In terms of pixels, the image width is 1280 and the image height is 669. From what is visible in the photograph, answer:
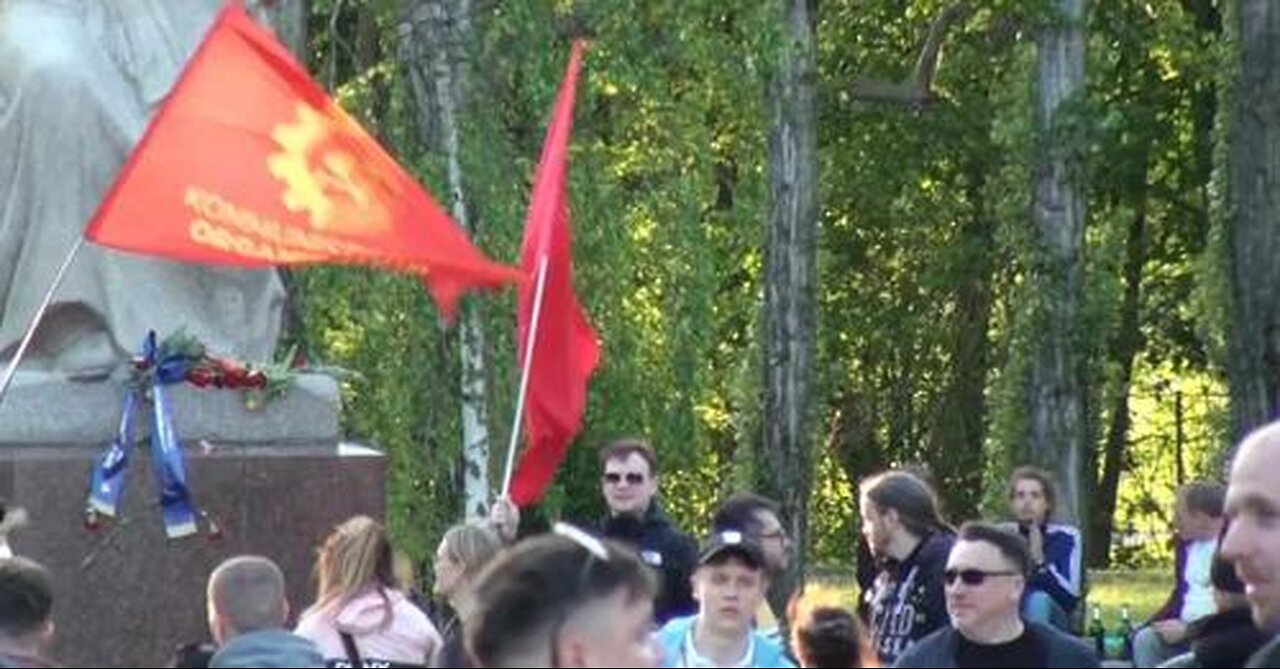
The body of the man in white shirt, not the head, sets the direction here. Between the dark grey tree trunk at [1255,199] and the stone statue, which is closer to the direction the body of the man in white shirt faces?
the stone statue

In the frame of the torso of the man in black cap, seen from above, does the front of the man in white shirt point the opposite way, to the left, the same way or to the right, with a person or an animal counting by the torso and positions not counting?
to the right

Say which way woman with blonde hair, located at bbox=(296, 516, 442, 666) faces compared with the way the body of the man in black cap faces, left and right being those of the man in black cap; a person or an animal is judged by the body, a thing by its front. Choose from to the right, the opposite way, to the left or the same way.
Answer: the opposite way

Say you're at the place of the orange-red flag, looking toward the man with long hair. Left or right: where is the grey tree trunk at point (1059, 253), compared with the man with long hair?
left

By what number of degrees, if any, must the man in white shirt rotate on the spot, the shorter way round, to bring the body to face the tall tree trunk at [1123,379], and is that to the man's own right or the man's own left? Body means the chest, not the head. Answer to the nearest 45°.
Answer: approximately 90° to the man's own right

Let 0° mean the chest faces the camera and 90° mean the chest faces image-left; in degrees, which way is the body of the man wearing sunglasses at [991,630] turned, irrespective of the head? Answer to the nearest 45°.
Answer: approximately 45°

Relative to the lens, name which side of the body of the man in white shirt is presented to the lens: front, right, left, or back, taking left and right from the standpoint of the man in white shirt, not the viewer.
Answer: left

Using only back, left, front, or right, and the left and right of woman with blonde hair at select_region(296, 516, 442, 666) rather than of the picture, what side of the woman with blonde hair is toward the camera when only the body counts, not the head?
back
